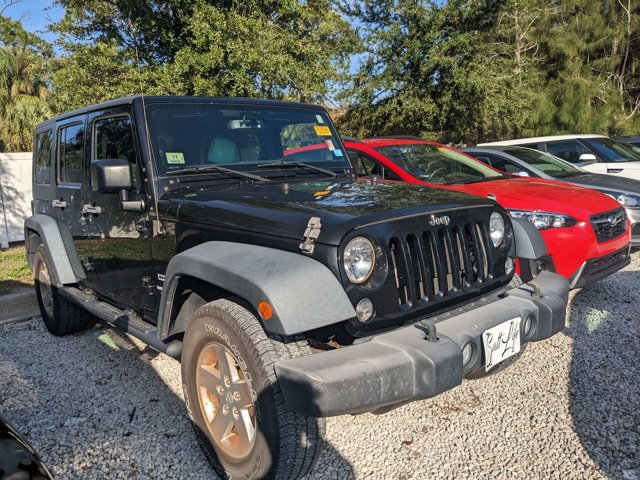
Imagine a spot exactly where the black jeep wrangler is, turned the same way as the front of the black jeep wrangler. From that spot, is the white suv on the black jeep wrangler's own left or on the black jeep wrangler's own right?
on the black jeep wrangler's own left

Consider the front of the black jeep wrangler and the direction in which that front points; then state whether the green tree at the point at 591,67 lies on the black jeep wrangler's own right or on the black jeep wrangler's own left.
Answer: on the black jeep wrangler's own left

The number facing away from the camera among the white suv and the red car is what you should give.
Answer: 0

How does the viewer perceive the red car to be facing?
facing the viewer and to the right of the viewer

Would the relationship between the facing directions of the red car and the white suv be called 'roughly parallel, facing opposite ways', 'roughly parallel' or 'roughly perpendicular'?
roughly parallel

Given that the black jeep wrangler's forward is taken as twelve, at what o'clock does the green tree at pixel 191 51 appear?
The green tree is roughly at 7 o'clock from the black jeep wrangler.

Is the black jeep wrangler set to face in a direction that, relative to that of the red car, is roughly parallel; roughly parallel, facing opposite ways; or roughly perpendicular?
roughly parallel

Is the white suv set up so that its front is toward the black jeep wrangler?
no

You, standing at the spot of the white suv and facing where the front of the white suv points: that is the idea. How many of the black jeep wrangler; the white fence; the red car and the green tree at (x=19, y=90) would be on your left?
0

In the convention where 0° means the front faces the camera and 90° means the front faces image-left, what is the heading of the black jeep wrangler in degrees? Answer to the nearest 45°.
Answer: approximately 315°

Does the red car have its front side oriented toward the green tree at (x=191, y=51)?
no

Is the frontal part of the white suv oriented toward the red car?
no

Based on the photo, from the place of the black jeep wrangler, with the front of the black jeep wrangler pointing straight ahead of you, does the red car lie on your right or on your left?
on your left

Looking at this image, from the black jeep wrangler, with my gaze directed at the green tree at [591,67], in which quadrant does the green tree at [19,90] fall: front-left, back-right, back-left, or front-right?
front-left

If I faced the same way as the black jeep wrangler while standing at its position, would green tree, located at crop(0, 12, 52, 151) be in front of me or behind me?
behind

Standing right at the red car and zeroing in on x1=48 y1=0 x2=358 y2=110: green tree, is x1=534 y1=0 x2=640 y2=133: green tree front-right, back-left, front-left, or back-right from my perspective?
front-right

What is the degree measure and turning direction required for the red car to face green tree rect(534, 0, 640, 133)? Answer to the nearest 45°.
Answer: approximately 135° to its left

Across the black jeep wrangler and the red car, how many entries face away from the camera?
0
